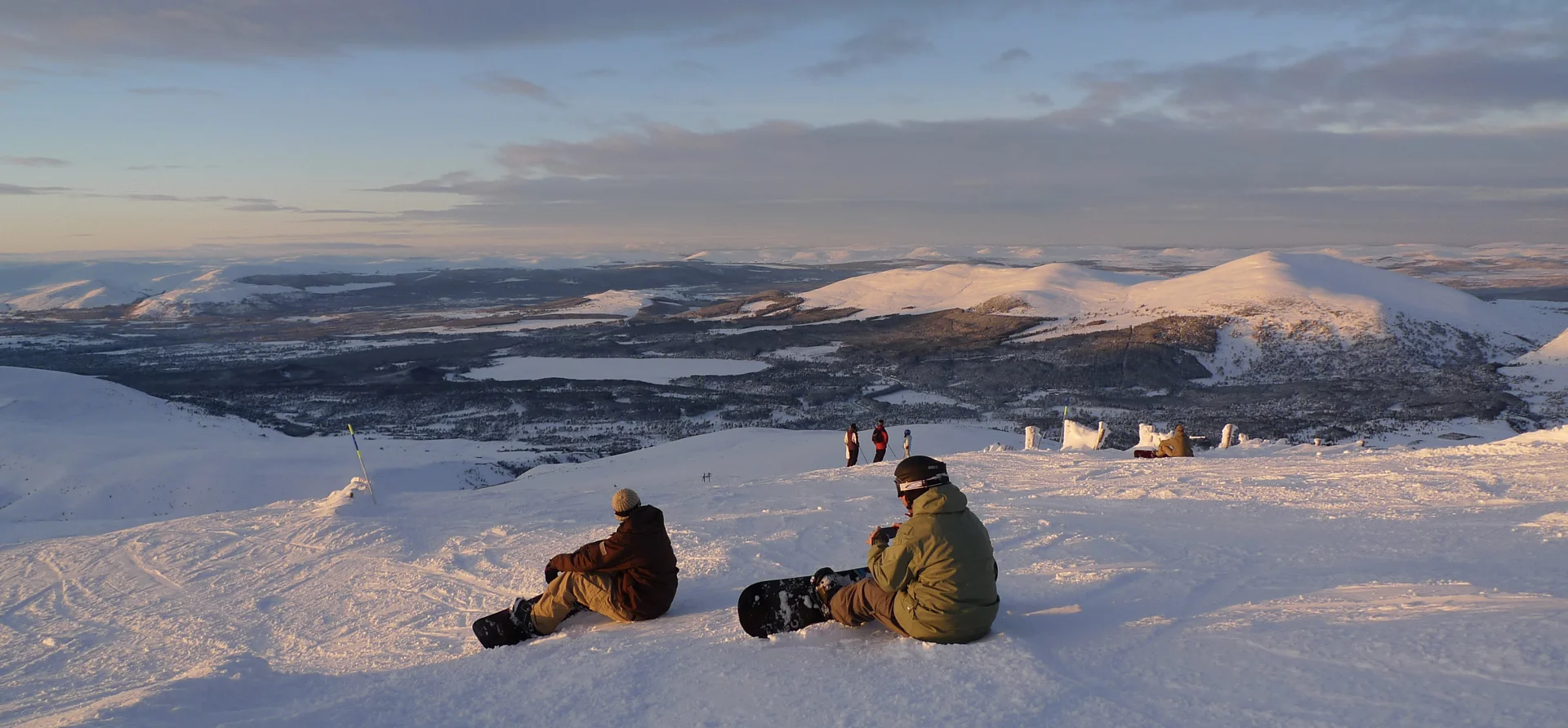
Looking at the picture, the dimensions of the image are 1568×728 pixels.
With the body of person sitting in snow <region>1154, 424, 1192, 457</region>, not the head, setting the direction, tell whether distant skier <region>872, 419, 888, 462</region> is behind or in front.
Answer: in front

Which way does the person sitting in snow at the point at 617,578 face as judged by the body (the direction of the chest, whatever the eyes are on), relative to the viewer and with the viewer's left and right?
facing to the left of the viewer

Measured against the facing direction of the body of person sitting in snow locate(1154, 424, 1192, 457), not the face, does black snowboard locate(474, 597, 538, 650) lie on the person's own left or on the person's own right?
on the person's own left

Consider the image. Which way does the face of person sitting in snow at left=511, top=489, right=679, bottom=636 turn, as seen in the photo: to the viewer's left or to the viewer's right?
to the viewer's left

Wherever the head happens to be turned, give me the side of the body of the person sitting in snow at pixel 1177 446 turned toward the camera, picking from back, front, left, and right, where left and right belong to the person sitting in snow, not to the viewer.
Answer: left

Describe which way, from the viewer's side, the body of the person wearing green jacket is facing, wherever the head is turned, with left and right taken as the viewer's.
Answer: facing away from the viewer and to the left of the viewer

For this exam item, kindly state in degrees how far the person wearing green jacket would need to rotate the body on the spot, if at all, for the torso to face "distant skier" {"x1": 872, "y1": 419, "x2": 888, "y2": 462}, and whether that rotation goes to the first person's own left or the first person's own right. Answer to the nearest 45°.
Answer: approximately 45° to the first person's own right
